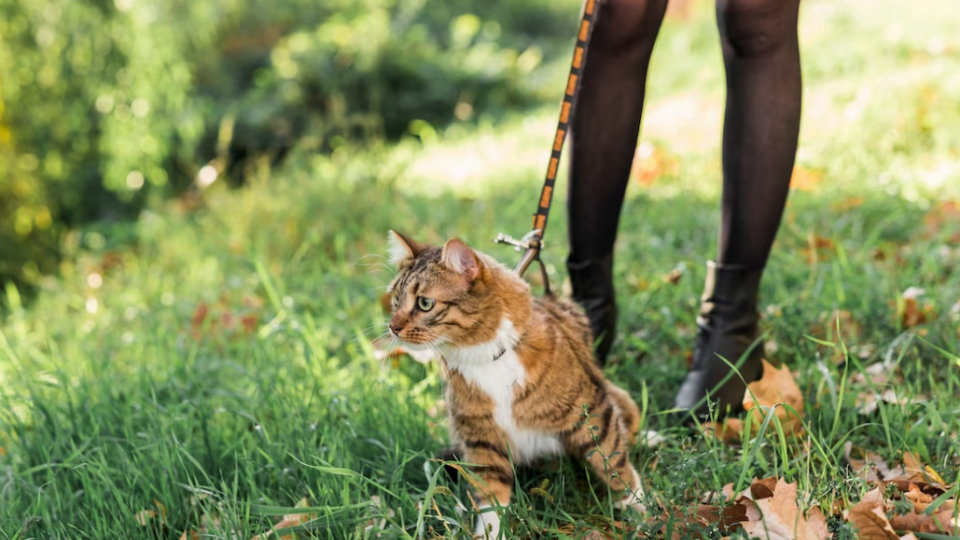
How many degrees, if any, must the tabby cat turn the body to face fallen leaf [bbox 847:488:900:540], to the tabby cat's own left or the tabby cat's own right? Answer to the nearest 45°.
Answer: approximately 90° to the tabby cat's own left

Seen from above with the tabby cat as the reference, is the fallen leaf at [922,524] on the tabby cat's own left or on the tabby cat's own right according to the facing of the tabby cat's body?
on the tabby cat's own left

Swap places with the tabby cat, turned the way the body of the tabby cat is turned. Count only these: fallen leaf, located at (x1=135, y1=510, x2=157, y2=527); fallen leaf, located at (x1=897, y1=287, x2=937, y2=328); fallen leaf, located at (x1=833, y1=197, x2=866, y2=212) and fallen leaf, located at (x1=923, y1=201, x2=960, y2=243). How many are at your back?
3

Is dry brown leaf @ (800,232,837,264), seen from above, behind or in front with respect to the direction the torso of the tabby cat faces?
behind

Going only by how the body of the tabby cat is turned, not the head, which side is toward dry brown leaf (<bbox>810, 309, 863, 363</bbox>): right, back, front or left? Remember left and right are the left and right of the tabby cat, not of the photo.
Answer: back

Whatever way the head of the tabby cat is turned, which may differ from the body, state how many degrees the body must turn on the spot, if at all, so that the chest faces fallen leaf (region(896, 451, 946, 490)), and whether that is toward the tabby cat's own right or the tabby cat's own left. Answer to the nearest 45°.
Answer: approximately 135° to the tabby cat's own left

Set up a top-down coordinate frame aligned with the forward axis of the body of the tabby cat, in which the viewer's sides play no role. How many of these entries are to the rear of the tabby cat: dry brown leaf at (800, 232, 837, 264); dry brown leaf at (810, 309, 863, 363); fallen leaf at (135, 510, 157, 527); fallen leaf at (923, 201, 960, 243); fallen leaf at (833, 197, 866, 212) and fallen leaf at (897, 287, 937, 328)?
5

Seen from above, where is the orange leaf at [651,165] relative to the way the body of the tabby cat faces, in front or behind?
behind

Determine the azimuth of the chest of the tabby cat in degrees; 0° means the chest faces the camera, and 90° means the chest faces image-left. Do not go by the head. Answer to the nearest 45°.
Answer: approximately 45°
